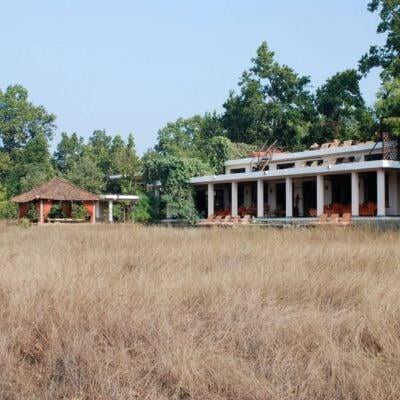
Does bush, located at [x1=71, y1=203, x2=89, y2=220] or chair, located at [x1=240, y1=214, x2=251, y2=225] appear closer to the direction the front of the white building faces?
the chair

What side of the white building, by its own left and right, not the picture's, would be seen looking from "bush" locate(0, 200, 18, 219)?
right

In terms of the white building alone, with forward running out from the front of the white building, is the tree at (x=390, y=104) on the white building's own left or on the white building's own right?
on the white building's own left

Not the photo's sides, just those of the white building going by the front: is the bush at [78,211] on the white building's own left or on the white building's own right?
on the white building's own right

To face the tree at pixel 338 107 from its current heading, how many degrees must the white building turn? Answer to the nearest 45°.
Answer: approximately 135° to its right

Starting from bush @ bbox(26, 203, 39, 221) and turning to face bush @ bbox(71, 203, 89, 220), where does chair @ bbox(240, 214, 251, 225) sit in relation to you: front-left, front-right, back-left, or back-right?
front-right

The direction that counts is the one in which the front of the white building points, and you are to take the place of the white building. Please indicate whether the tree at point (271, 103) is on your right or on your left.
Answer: on your right

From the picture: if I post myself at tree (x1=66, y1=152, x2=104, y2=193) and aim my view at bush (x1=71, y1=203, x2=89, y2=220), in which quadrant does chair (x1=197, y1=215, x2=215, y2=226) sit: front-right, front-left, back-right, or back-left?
front-left

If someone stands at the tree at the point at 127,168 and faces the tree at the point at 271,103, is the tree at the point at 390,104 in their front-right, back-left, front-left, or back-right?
front-right

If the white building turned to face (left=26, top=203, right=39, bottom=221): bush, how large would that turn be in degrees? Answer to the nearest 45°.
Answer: approximately 45° to its right

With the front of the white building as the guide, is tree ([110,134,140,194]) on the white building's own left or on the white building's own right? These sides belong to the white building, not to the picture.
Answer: on the white building's own right

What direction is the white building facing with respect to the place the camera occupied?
facing the viewer and to the left of the viewer

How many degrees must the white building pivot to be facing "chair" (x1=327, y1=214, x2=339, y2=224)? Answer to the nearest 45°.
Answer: approximately 45° to its left
